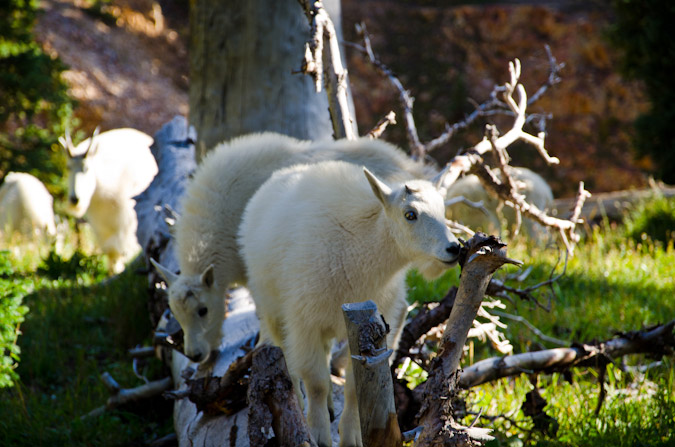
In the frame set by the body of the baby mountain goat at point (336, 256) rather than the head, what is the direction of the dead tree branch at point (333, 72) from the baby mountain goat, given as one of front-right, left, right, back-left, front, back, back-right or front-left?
back-left

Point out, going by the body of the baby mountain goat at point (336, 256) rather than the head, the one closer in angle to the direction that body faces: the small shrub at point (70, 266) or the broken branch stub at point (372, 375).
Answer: the broken branch stub

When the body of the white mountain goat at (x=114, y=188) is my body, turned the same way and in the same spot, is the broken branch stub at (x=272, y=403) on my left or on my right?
on my left

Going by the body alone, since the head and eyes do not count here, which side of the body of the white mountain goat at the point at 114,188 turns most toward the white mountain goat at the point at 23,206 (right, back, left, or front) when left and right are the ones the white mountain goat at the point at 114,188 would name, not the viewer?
right

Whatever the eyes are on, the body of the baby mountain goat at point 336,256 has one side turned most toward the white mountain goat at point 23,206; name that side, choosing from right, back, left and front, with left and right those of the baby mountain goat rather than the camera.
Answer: back

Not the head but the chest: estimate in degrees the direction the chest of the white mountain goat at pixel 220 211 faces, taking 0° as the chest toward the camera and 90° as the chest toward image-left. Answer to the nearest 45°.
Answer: approximately 45°

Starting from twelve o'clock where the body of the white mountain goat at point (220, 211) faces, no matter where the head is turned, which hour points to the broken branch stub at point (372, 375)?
The broken branch stub is roughly at 10 o'clock from the white mountain goat.

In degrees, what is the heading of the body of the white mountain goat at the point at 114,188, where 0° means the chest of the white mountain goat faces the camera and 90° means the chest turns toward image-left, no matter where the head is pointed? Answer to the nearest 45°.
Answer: approximately 45°

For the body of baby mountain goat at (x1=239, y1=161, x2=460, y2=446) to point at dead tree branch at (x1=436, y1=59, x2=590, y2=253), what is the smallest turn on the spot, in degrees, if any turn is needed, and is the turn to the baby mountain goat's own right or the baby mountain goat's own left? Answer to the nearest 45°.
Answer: approximately 90° to the baby mountain goat's own left

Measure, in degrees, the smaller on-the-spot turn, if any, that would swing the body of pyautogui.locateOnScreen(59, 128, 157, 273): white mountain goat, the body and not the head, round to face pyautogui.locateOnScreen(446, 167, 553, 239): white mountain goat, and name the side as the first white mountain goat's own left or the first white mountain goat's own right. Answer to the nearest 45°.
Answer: approximately 135° to the first white mountain goat's own left

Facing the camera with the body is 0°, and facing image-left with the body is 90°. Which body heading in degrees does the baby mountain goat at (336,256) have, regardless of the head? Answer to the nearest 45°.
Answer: approximately 315°

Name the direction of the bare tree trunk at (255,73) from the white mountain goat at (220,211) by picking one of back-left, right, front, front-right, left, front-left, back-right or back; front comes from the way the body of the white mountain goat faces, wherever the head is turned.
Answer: back-right
